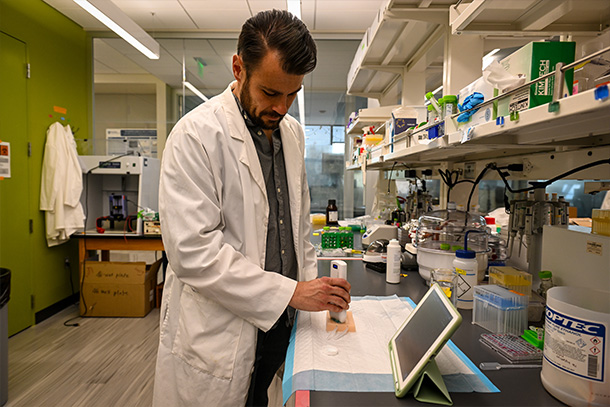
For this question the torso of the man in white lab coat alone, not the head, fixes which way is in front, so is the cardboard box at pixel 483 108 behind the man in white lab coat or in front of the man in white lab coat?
in front

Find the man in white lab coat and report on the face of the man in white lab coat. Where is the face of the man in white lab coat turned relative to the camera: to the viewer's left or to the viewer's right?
to the viewer's right

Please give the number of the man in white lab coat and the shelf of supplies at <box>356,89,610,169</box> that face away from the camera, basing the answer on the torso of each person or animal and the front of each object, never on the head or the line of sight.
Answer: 0

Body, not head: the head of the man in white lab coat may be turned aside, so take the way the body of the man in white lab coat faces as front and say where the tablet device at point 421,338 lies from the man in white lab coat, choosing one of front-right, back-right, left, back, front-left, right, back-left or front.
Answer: front

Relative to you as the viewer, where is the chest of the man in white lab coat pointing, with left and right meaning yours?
facing the viewer and to the right of the viewer

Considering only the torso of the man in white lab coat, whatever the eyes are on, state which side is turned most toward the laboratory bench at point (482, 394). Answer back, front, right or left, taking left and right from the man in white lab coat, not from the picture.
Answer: front

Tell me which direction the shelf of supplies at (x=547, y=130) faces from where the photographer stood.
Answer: facing the viewer and to the left of the viewer
